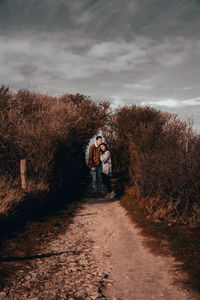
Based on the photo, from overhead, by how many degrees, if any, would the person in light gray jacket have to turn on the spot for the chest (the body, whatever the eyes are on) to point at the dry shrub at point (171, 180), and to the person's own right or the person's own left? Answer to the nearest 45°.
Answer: approximately 90° to the person's own left

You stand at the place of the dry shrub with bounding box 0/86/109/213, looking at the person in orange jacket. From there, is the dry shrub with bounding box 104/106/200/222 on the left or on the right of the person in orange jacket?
right

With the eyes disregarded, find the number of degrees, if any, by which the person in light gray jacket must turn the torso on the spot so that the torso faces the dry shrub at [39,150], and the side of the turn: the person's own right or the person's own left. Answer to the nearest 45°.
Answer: approximately 45° to the person's own right

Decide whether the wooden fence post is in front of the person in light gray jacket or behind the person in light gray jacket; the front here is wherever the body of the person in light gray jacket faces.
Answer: in front

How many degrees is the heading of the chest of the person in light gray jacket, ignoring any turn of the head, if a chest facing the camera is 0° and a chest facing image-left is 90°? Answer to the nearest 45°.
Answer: approximately 45°
